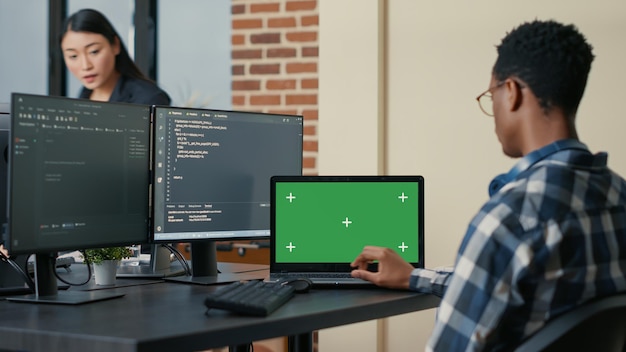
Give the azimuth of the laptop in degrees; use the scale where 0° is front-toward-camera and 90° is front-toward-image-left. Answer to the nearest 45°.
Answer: approximately 0°

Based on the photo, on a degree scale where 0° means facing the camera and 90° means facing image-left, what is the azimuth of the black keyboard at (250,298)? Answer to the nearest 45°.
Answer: approximately 315°

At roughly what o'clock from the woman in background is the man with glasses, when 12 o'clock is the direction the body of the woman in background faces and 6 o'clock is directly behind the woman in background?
The man with glasses is roughly at 10 o'clock from the woman in background.

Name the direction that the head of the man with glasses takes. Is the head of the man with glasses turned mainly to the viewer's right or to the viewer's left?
to the viewer's left

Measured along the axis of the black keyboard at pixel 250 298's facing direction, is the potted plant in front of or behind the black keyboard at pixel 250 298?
behind

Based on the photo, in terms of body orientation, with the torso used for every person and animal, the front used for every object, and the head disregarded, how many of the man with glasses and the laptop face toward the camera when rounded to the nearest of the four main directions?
1

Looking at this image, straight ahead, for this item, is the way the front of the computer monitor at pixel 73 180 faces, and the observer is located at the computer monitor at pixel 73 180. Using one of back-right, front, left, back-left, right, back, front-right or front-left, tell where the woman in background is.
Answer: back-left

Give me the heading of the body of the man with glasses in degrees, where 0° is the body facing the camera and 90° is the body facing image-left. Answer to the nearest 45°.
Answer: approximately 135°

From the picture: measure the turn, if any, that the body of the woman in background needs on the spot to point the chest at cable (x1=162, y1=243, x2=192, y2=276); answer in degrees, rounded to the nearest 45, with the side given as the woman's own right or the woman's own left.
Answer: approximately 45° to the woman's own left
